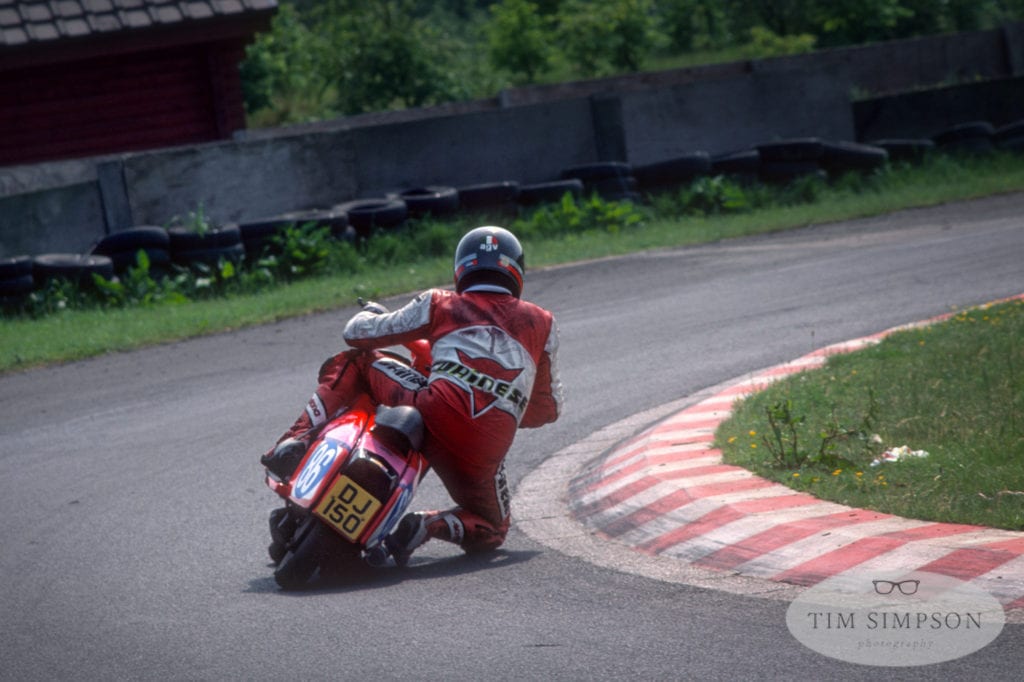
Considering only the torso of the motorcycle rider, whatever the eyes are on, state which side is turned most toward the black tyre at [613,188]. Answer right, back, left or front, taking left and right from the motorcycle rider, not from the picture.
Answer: front

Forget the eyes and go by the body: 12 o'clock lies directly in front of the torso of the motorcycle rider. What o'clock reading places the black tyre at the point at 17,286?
The black tyre is roughly at 11 o'clock from the motorcycle rider.

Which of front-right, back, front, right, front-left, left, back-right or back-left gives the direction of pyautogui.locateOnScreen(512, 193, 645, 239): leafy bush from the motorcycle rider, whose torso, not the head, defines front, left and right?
front

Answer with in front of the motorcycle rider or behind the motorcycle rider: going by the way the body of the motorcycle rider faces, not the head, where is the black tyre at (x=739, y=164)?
in front

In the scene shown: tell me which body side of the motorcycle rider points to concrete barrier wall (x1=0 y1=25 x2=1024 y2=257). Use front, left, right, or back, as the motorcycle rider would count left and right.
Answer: front

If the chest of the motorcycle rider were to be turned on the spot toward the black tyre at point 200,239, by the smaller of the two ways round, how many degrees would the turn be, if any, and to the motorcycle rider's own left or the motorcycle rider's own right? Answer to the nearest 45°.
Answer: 0° — they already face it

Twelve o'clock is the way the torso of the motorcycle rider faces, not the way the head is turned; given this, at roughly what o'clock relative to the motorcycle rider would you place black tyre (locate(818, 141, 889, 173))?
The black tyre is roughly at 1 o'clock from the motorcycle rider.

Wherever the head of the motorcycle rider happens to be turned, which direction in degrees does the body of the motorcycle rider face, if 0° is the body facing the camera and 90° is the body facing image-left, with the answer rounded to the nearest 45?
approximately 180°

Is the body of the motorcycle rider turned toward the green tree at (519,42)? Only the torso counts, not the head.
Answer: yes

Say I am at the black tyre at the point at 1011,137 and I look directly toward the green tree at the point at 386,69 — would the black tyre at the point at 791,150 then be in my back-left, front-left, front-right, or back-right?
front-left

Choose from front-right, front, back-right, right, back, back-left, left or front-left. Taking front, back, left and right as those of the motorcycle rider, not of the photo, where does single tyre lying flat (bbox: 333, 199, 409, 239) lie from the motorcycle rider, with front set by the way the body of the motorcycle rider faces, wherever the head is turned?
front

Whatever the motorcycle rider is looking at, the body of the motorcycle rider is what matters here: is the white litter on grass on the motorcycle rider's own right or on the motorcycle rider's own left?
on the motorcycle rider's own right

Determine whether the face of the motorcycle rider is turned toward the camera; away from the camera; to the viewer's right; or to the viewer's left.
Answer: away from the camera

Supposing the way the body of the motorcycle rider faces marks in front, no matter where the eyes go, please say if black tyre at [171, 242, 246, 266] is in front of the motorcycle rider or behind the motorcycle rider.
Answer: in front

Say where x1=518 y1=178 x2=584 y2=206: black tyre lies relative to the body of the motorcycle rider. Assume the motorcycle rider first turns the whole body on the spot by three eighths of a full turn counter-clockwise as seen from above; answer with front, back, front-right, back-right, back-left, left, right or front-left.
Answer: back-right
